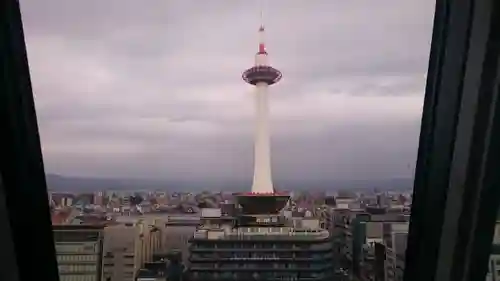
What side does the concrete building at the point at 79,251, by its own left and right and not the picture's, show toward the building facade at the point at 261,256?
left

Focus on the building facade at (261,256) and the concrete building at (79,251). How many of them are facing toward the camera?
2

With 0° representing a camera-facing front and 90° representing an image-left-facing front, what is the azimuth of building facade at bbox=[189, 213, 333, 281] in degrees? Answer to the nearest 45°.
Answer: approximately 0°

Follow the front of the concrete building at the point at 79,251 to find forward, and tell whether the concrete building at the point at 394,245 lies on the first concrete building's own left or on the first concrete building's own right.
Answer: on the first concrete building's own left

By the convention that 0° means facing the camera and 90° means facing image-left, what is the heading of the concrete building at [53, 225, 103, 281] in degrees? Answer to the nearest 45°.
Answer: approximately 0°

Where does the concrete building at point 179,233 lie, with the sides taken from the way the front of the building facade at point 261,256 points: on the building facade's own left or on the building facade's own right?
on the building facade's own right
